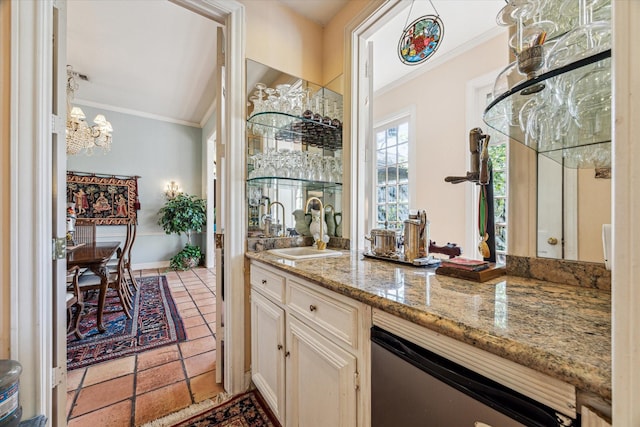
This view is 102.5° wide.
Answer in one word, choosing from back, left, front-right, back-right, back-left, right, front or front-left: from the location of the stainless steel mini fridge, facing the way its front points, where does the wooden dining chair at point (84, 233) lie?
front-right

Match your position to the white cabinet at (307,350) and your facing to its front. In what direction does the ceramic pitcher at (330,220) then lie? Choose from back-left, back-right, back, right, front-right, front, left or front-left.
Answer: back-right

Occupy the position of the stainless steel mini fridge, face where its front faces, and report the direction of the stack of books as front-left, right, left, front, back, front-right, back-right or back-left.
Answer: back-right

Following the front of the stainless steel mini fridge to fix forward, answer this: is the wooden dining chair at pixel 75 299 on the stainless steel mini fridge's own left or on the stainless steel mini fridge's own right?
on the stainless steel mini fridge's own right

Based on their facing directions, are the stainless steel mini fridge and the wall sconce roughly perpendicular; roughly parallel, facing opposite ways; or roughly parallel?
roughly perpendicular

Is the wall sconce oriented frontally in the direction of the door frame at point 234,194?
yes

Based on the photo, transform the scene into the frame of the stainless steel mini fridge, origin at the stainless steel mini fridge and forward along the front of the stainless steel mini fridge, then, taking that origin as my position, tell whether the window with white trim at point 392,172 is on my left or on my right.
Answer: on my right

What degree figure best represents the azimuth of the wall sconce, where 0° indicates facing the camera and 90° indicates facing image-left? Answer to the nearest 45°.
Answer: approximately 0°

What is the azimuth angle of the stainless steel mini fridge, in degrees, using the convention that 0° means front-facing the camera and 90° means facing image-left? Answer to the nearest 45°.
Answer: approximately 45°

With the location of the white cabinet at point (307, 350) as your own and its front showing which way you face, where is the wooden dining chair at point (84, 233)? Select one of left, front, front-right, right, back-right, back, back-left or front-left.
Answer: right

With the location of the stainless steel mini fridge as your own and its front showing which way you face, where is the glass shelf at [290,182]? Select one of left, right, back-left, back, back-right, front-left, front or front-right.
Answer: right
